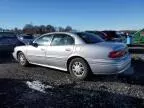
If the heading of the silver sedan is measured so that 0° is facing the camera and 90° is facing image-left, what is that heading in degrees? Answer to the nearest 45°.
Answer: approximately 135°

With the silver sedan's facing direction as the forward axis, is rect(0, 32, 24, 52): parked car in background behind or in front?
in front
